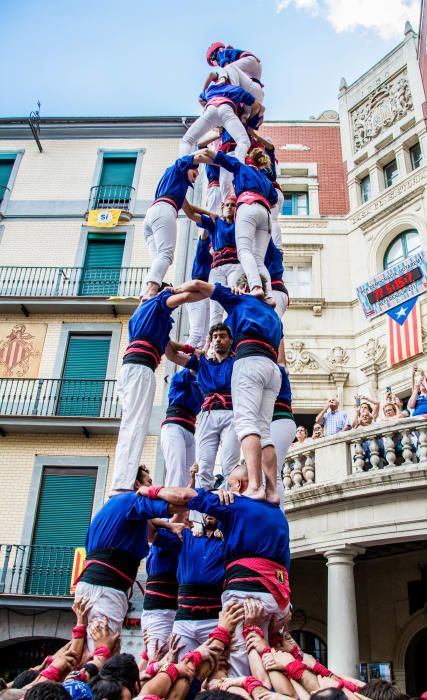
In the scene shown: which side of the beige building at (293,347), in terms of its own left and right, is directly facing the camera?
front

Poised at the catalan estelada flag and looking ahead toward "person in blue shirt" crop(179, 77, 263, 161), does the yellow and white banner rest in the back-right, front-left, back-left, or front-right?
front-right

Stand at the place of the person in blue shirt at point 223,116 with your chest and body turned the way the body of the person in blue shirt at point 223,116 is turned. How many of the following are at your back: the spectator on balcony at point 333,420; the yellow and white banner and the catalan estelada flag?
0

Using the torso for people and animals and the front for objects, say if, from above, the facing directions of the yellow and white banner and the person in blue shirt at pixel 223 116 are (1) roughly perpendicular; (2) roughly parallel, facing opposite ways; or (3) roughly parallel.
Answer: roughly parallel, facing opposite ways

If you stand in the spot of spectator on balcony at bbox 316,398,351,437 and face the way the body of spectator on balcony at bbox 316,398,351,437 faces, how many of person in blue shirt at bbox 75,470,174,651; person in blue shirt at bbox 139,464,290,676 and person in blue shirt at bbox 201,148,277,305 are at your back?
0

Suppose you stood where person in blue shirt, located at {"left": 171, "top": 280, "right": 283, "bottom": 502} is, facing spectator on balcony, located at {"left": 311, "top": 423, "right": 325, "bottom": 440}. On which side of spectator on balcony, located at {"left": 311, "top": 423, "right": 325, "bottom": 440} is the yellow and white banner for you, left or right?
left

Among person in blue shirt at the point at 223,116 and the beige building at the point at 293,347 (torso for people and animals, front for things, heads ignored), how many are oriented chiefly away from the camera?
1

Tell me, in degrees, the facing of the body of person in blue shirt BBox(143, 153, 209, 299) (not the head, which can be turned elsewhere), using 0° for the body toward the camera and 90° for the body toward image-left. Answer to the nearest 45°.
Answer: approximately 225°

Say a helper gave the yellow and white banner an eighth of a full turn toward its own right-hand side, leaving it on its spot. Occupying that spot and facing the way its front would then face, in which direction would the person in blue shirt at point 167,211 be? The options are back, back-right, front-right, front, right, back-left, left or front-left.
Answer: front-left

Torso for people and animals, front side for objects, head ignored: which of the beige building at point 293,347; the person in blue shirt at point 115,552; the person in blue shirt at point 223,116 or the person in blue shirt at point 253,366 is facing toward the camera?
the beige building

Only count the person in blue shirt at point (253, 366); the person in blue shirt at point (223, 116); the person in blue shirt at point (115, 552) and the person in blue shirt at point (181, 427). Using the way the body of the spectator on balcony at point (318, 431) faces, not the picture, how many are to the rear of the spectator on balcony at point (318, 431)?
0
